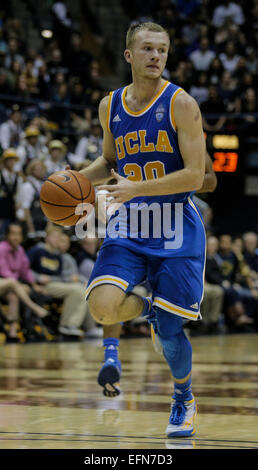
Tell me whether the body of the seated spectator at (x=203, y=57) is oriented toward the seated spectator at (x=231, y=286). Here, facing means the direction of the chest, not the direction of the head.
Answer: yes

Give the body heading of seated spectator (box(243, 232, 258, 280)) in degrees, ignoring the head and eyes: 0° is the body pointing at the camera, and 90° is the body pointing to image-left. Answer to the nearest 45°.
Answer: approximately 0°
